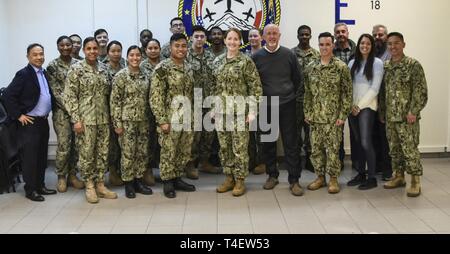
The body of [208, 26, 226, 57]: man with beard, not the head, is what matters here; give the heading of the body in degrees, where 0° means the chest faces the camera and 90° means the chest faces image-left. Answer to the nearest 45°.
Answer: approximately 0°

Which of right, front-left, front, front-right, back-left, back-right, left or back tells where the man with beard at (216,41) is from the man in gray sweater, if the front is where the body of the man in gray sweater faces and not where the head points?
back-right

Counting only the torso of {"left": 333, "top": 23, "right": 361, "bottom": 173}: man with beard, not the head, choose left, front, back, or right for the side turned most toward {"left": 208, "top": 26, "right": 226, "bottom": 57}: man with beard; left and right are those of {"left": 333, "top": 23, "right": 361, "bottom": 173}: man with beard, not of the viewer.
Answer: right

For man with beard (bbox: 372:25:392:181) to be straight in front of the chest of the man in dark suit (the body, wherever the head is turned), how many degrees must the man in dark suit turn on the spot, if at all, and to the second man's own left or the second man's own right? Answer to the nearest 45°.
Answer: approximately 45° to the second man's own left
